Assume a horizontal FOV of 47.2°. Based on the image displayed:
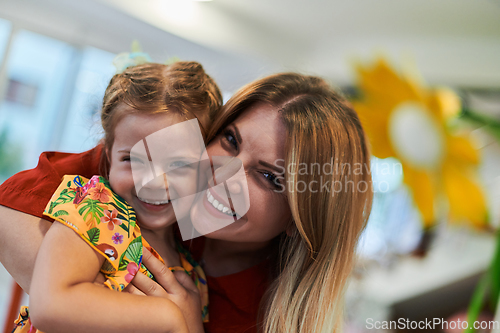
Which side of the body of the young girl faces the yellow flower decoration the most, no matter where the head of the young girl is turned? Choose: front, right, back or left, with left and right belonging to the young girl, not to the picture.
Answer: left

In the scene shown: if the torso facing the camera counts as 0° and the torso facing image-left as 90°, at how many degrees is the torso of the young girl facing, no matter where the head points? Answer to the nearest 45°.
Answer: approximately 315°

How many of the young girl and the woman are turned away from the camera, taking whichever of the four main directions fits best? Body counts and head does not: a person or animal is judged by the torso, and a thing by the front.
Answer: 0

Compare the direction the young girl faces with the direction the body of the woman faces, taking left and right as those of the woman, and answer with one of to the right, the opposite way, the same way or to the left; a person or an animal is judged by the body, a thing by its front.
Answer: to the left

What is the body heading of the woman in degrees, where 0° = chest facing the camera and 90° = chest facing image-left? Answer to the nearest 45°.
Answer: approximately 45°
